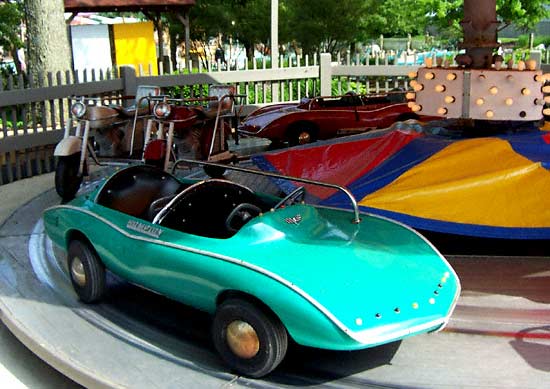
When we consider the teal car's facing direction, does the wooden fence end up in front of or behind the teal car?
behind

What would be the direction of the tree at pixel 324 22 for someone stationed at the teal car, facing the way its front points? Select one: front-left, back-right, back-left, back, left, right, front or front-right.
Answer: back-left

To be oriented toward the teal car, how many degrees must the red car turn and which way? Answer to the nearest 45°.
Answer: approximately 45° to its left

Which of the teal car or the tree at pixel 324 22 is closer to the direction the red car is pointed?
the teal car

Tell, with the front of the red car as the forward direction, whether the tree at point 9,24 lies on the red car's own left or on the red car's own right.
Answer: on the red car's own right

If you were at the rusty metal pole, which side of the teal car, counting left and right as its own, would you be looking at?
left

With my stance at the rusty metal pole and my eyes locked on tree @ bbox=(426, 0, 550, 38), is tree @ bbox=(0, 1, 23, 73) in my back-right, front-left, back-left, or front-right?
front-left

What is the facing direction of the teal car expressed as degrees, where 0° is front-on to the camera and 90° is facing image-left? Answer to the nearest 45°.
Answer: approximately 315°

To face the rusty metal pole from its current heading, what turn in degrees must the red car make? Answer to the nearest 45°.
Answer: approximately 90° to its left

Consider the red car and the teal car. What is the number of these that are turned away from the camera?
0

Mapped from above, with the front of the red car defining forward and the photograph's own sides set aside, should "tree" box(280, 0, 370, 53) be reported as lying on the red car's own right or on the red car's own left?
on the red car's own right

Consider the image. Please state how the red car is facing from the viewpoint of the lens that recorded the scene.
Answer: facing the viewer and to the left of the viewer
